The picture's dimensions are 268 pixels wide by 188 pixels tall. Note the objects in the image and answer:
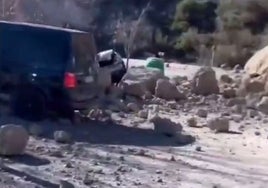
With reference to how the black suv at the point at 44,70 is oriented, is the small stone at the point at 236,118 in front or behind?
behind

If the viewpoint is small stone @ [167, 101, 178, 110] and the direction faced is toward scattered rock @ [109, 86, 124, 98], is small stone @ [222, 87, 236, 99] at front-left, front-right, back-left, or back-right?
back-right
